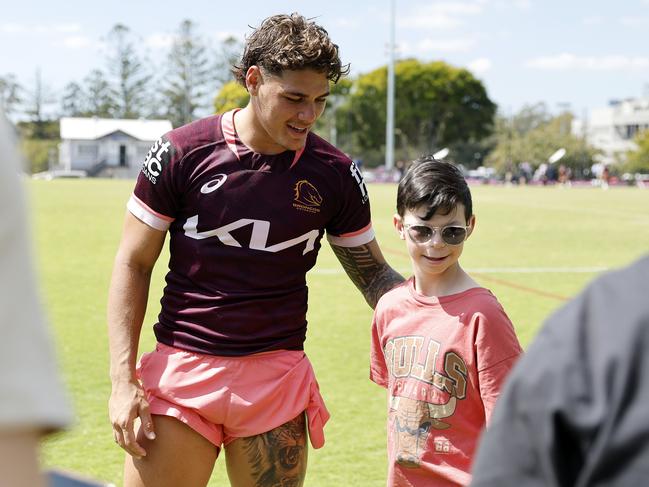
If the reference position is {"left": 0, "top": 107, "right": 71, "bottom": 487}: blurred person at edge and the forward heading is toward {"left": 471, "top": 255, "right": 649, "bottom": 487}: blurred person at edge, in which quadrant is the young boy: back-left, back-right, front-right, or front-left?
front-left

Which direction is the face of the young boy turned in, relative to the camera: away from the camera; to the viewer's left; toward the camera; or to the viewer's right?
toward the camera

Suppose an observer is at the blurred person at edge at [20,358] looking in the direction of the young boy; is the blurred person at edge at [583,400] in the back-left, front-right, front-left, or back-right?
front-right

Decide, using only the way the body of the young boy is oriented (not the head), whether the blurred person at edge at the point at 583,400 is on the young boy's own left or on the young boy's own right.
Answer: on the young boy's own left

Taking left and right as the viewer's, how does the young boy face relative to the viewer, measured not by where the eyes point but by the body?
facing the viewer and to the left of the viewer

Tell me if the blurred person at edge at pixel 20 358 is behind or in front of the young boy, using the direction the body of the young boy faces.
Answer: in front
